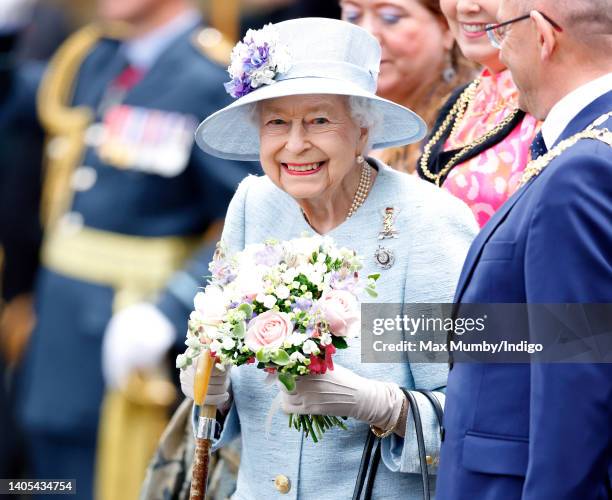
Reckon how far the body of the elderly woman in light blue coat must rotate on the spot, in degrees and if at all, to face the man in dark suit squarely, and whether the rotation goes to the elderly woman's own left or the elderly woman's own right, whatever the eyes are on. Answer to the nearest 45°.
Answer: approximately 90° to the elderly woman's own left

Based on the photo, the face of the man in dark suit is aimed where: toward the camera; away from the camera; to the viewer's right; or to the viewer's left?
to the viewer's left

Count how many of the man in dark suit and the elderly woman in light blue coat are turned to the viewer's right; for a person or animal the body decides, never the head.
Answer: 0

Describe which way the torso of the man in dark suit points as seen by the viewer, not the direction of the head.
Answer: to the viewer's left

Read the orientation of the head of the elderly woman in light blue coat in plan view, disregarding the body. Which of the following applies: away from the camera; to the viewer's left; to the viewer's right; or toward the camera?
toward the camera

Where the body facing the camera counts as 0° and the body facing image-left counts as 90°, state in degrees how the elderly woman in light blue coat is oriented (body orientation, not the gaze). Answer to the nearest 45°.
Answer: approximately 45°
